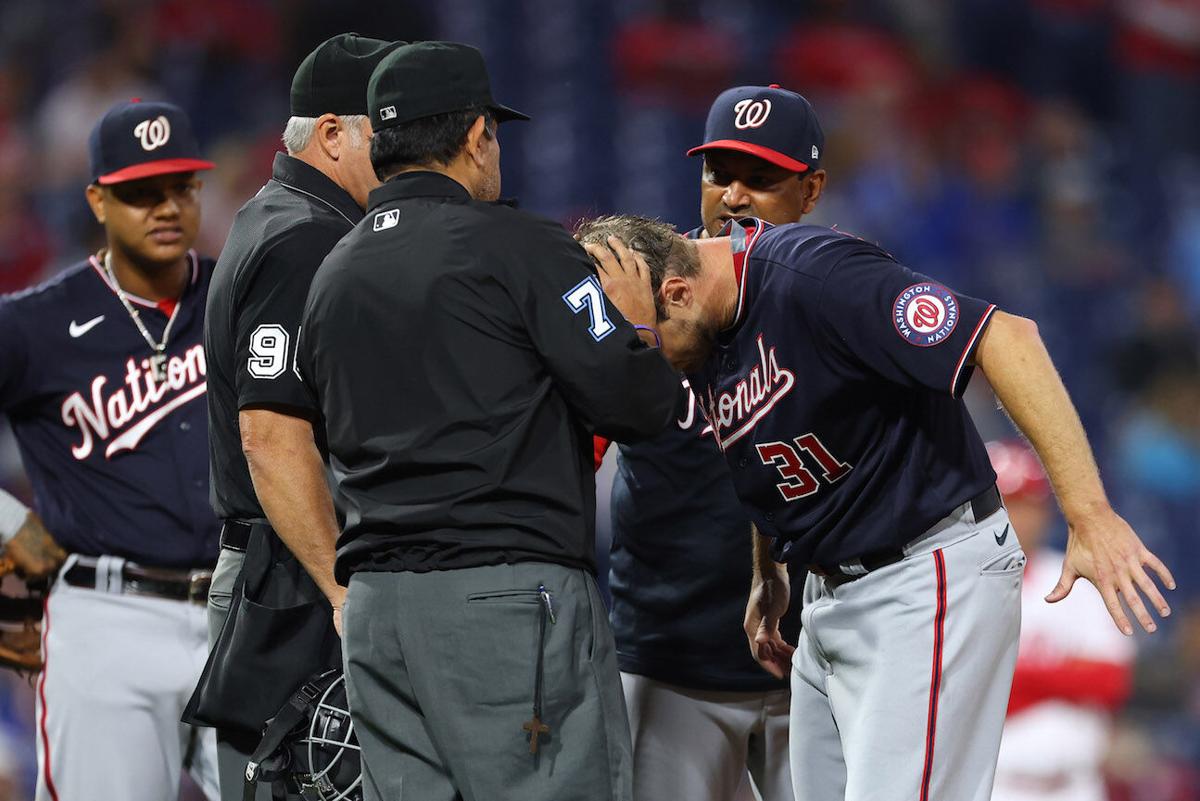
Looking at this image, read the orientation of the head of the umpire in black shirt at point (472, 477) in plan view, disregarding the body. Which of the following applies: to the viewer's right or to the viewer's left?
to the viewer's right

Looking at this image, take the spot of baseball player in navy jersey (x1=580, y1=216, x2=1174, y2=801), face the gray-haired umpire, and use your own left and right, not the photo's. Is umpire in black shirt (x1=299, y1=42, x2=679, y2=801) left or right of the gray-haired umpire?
left

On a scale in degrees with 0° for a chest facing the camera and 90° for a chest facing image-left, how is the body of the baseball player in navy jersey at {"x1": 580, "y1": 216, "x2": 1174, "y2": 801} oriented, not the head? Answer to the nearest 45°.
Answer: approximately 45°

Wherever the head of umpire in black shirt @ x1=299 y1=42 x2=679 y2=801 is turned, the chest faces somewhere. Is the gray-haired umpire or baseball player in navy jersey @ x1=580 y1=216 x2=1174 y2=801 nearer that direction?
the baseball player in navy jersey

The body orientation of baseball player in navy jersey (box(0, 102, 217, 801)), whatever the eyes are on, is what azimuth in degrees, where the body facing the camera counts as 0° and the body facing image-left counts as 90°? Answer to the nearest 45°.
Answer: approximately 315°

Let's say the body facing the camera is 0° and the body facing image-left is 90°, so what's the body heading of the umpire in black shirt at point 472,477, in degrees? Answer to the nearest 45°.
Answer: approximately 225°

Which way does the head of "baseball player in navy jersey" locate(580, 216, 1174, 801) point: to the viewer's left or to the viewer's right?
to the viewer's left

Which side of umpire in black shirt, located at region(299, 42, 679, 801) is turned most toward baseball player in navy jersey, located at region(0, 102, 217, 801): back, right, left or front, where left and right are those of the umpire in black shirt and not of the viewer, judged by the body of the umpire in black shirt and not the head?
left

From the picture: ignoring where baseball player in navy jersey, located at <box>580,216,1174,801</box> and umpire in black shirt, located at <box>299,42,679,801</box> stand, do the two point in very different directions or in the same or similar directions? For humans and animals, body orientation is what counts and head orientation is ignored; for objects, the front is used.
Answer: very different directions
